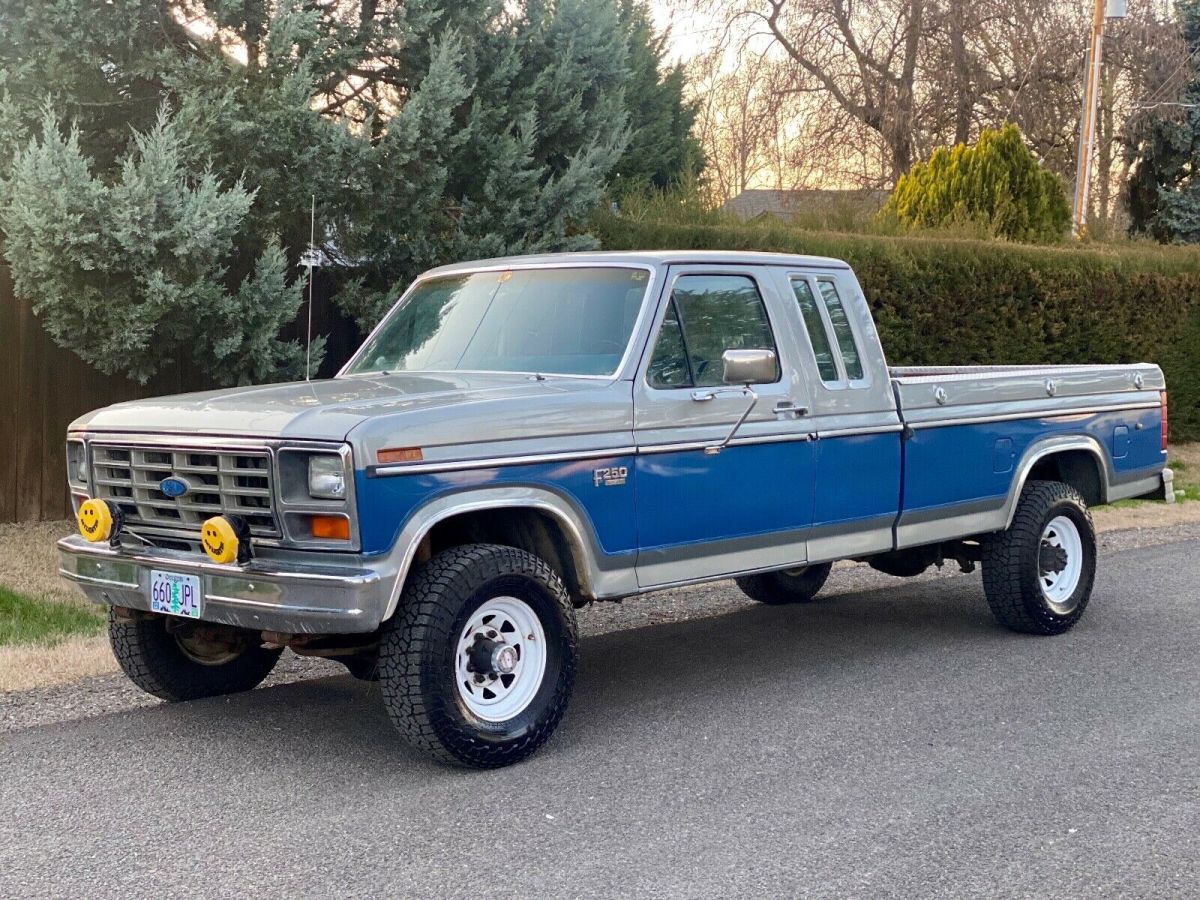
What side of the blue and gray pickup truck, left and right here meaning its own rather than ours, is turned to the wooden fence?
right

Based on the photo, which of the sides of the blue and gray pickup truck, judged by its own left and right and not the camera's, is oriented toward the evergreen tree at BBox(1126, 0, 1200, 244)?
back

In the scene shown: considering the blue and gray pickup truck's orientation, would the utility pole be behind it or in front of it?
behind

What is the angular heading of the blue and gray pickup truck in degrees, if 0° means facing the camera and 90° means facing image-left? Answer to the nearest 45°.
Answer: approximately 45°

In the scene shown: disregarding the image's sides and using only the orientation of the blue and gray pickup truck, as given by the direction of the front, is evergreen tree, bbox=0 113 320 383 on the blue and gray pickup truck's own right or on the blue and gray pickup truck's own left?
on the blue and gray pickup truck's own right

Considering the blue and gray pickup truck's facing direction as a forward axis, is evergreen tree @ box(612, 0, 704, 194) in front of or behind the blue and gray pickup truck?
behind
